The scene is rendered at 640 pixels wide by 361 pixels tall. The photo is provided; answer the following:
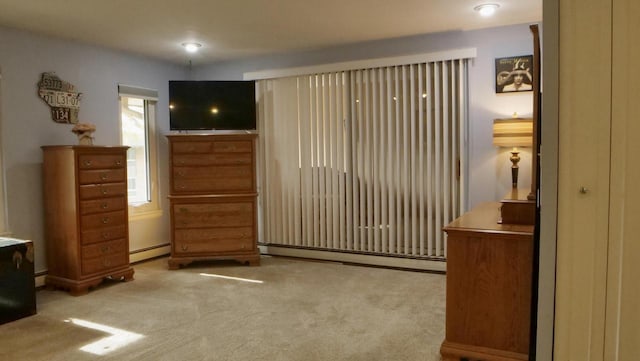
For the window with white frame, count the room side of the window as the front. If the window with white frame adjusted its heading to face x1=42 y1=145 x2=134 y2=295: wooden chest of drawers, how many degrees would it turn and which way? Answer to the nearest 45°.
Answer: approximately 90° to its right

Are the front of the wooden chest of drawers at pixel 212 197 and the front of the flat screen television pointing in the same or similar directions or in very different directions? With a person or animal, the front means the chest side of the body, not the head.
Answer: same or similar directions

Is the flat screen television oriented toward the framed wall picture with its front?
no

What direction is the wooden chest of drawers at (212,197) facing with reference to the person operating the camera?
facing the viewer

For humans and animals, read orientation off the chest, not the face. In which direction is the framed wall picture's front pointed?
toward the camera

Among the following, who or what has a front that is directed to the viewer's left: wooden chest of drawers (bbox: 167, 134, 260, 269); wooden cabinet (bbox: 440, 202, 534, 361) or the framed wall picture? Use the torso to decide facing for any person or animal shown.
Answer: the wooden cabinet

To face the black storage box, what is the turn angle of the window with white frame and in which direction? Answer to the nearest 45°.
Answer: approximately 90° to its right

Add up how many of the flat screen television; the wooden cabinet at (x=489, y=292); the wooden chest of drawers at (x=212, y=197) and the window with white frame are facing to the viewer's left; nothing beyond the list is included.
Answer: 1

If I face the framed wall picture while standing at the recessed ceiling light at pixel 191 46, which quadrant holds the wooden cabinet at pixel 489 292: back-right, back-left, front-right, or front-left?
front-right

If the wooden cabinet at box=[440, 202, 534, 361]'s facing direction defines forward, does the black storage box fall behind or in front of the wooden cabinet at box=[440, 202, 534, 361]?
in front

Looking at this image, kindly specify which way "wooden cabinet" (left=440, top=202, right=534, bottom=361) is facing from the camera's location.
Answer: facing to the left of the viewer

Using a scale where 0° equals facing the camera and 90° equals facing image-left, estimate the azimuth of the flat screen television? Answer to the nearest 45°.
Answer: approximately 0°

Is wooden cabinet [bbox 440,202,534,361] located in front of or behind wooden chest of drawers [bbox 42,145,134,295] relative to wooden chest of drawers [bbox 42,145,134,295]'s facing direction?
in front

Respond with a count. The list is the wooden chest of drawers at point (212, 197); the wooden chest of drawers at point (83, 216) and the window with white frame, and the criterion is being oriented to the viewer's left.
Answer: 0

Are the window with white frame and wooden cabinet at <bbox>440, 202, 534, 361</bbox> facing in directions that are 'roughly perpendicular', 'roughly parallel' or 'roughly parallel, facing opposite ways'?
roughly parallel, facing opposite ways

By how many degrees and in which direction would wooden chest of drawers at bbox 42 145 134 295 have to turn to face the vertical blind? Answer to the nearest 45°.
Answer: approximately 45° to its left

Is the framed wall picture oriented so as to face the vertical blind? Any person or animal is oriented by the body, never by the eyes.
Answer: no
